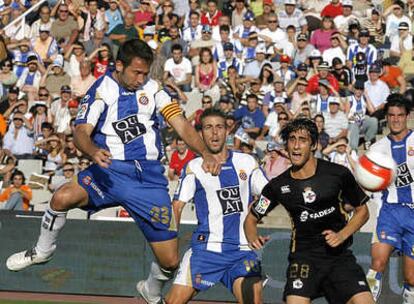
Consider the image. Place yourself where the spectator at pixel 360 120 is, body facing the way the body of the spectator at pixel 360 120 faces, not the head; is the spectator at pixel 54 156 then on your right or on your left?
on your right

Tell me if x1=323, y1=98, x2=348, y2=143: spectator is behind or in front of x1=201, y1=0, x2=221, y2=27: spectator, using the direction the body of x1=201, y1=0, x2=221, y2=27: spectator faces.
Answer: in front

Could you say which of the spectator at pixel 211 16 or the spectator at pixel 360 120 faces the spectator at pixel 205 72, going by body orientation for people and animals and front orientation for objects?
the spectator at pixel 211 16

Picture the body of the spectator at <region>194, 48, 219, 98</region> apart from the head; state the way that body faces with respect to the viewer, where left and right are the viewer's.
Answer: facing the viewer

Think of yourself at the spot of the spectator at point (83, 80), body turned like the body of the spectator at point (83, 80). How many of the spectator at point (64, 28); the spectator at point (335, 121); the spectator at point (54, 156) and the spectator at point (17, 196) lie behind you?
1

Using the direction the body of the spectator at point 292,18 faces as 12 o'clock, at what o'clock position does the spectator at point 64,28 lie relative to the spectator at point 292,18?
the spectator at point 64,28 is roughly at 3 o'clock from the spectator at point 292,18.

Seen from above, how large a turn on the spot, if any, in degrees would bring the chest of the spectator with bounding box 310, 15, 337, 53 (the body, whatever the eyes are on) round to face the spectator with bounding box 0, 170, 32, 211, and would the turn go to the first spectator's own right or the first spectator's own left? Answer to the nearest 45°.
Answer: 0° — they already face them

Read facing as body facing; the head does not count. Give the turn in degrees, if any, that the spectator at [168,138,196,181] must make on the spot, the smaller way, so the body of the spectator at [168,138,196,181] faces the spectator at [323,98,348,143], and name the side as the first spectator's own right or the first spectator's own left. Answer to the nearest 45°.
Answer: approximately 90° to the first spectator's own left

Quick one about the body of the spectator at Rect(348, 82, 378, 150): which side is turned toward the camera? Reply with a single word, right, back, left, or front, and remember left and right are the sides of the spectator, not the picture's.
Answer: front

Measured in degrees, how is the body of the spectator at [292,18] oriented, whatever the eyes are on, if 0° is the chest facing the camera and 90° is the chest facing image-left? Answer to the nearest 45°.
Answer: approximately 0°

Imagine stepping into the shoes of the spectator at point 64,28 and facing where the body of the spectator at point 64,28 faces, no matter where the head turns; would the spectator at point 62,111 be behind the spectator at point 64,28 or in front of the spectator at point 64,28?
in front

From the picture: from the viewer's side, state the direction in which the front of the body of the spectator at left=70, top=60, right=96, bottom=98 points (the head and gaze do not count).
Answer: toward the camera

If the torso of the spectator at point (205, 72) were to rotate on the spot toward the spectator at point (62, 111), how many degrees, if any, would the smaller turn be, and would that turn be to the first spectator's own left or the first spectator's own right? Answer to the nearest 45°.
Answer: approximately 90° to the first spectator's own right

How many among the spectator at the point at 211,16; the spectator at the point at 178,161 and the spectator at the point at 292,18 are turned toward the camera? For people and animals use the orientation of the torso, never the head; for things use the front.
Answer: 3

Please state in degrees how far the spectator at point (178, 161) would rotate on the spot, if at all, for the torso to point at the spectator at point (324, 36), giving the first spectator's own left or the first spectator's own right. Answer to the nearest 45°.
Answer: approximately 135° to the first spectator's own left

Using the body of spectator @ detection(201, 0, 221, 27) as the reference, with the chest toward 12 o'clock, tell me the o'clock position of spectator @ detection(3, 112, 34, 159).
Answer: spectator @ detection(3, 112, 34, 159) is roughly at 2 o'clock from spectator @ detection(201, 0, 221, 27).

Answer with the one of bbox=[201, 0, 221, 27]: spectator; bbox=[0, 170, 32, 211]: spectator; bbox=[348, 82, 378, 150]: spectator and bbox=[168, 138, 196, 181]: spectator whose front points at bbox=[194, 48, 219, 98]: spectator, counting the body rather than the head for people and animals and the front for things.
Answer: bbox=[201, 0, 221, 27]: spectator
